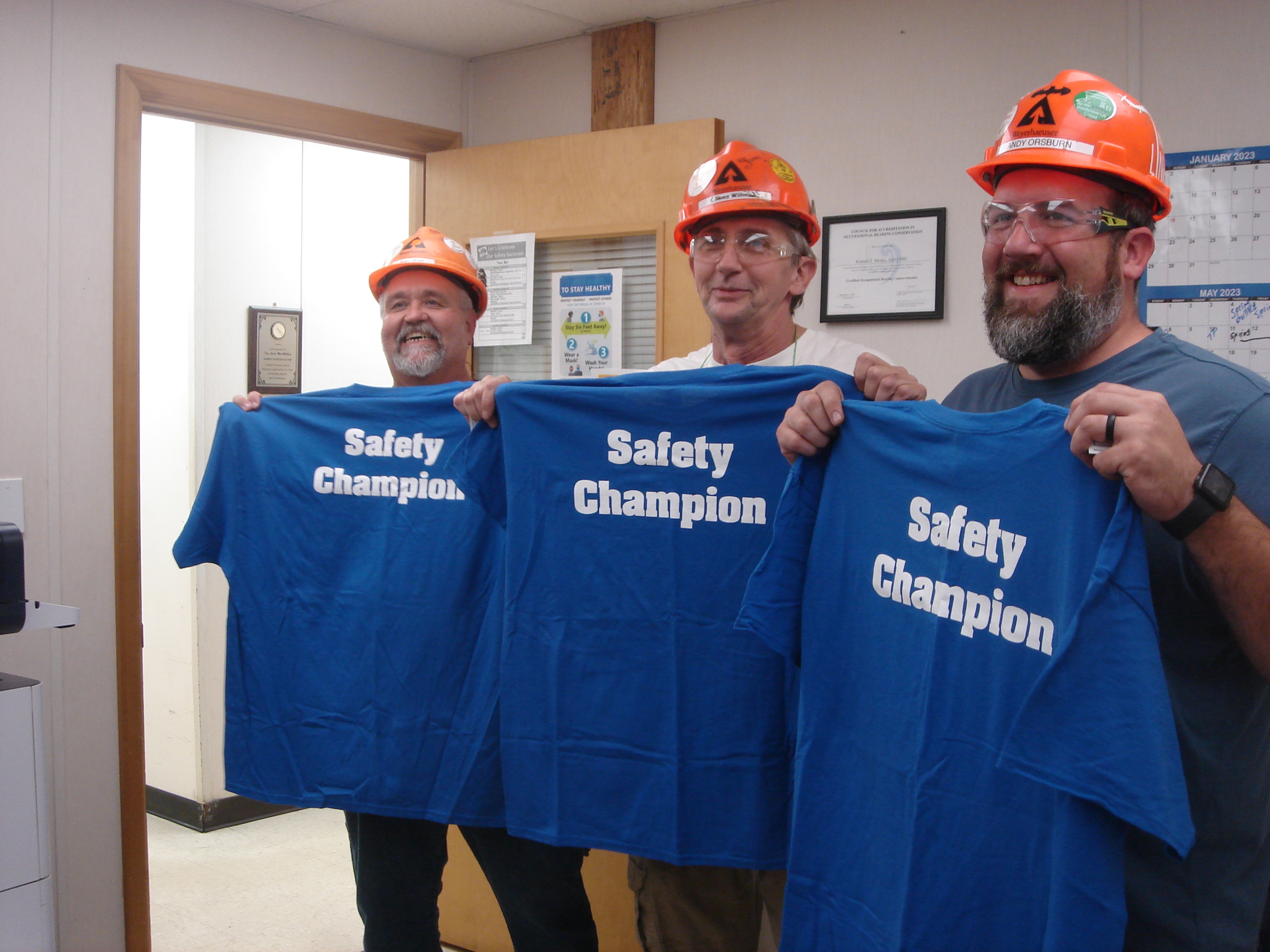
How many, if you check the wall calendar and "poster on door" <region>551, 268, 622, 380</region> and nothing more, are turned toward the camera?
2

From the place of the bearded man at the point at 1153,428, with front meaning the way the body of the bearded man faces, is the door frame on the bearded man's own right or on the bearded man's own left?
on the bearded man's own right

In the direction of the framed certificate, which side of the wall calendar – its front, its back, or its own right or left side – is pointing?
right

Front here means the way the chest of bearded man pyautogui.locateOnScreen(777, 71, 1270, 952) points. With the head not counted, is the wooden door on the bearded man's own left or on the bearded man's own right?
on the bearded man's own right

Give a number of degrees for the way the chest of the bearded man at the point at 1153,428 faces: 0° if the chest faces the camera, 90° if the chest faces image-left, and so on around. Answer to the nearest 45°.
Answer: approximately 45°

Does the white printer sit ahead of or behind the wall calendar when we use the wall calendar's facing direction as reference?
ahead

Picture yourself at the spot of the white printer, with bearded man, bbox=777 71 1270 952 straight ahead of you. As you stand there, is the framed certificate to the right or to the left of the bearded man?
left

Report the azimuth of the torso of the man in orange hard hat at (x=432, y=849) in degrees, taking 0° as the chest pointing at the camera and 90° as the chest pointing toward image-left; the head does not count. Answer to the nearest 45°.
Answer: approximately 0°
